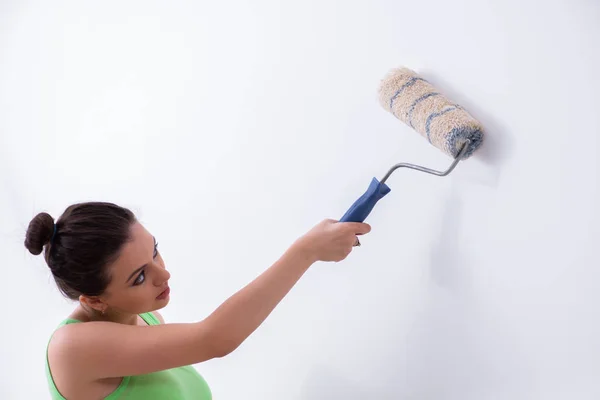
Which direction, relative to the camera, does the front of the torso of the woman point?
to the viewer's right
